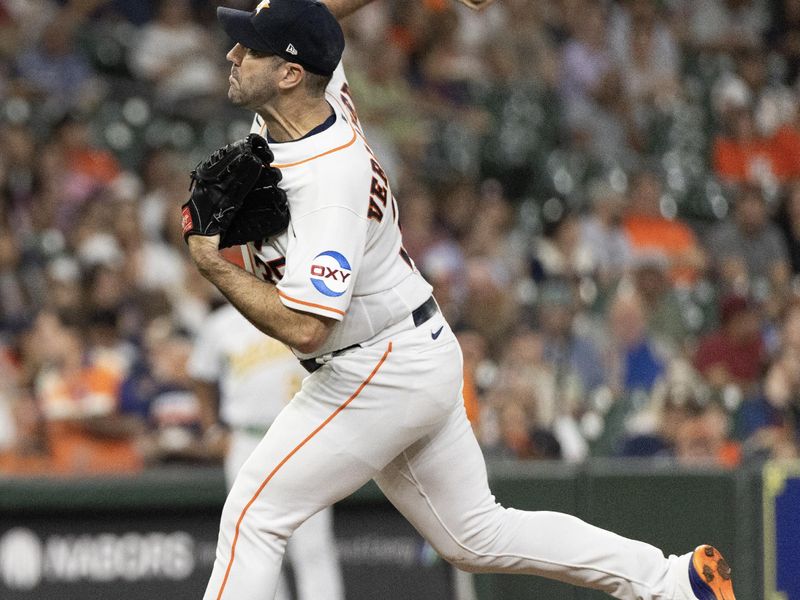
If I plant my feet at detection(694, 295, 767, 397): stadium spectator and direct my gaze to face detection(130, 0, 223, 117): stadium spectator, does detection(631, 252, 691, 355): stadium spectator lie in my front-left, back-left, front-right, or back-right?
front-right

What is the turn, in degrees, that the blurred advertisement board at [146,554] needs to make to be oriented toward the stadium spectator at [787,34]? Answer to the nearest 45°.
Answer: approximately 135° to its left

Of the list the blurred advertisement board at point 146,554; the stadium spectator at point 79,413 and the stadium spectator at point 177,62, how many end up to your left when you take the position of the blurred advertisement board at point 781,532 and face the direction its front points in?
0

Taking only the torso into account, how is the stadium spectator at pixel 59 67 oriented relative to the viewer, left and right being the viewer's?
facing the viewer

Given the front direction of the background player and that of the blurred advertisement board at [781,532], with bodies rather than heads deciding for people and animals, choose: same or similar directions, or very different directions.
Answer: same or similar directions

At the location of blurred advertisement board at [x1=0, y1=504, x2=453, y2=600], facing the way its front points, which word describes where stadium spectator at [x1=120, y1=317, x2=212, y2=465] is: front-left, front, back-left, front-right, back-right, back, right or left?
back

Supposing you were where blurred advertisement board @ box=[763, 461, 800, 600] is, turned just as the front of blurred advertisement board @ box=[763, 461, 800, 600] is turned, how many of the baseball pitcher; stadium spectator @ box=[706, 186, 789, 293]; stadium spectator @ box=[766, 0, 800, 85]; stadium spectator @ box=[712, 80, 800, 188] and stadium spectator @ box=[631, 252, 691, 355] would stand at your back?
4

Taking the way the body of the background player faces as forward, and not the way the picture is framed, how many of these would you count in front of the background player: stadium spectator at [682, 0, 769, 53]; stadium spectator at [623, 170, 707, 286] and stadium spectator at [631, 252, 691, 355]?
0

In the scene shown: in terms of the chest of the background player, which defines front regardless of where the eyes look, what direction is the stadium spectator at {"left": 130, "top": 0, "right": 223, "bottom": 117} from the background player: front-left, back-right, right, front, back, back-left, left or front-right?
back

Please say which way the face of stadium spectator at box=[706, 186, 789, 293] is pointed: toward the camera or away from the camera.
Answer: toward the camera

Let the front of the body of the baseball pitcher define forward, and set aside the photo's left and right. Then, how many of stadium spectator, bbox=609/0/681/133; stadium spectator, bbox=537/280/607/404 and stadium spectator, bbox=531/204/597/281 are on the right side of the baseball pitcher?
3

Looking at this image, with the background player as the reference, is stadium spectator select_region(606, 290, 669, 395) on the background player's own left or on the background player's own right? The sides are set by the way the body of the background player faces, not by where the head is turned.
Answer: on the background player's own left

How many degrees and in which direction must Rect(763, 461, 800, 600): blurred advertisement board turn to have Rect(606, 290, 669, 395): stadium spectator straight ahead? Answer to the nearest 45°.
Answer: approximately 180°

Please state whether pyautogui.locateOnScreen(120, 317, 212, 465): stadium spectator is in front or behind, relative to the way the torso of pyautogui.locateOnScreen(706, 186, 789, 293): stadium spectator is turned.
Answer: in front

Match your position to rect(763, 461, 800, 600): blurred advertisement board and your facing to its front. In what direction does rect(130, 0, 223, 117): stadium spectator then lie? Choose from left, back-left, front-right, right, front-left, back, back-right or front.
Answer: back-right

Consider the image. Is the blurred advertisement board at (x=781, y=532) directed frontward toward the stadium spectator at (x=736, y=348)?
no

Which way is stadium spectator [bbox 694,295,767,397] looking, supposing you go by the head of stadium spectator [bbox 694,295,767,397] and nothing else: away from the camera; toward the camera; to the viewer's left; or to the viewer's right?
toward the camera

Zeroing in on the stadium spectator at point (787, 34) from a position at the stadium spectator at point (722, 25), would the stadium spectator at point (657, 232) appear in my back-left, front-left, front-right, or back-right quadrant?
back-right

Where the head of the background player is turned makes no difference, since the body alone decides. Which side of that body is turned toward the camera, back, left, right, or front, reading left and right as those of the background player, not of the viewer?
front

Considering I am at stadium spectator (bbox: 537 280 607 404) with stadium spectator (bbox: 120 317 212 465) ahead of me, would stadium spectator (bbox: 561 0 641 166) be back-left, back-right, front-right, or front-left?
back-right

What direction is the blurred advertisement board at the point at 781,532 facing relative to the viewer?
toward the camera

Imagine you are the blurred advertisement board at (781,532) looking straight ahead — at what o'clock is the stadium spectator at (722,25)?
The stadium spectator is roughly at 6 o'clock from the blurred advertisement board.

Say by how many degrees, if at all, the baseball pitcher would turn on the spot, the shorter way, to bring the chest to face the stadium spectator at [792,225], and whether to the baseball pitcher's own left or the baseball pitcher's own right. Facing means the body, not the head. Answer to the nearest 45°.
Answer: approximately 135° to the baseball pitcher's own right

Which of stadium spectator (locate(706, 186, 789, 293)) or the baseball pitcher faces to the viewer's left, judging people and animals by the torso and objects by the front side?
the baseball pitcher
